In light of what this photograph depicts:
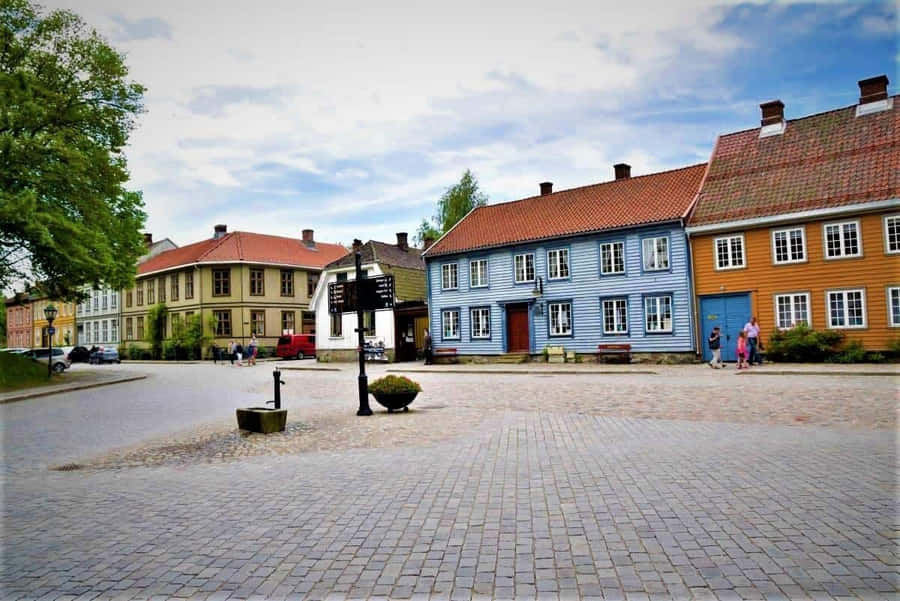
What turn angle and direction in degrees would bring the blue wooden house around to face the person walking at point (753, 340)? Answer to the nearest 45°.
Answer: approximately 90° to its left

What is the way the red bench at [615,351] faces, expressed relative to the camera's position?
facing the viewer

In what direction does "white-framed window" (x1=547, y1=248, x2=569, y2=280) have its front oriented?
toward the camera

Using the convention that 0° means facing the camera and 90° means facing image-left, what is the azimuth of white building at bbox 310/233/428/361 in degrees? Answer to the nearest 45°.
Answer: approximately 0°

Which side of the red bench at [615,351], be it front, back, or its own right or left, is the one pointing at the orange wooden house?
left

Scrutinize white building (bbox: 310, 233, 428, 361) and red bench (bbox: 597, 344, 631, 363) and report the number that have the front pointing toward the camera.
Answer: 2

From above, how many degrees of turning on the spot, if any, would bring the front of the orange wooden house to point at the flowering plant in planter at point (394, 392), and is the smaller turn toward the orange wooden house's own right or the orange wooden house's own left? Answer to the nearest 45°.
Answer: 0° — it already faces it

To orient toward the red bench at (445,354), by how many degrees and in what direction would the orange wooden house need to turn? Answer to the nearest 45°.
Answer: approximately 45° to its right

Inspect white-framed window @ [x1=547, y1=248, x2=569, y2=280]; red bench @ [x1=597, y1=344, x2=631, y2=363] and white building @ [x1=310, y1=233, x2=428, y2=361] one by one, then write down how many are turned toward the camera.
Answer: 3

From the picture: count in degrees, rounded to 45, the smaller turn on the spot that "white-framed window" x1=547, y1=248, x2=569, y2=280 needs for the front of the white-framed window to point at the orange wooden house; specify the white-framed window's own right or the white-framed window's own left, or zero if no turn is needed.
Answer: approximately 45° to the white-framed window's own left

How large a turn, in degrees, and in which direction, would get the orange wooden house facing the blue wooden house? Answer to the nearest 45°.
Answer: approximately 45° to its right

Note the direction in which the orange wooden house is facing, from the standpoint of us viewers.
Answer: facing the viewer and to the left of the viewer

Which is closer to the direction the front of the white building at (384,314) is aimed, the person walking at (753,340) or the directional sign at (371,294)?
the directional sign

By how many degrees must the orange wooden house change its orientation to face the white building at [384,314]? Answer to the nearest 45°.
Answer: approximately 45° to its right

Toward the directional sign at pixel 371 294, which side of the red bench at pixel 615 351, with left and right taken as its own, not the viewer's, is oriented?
front

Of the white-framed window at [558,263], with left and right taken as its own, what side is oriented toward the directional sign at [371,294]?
front
